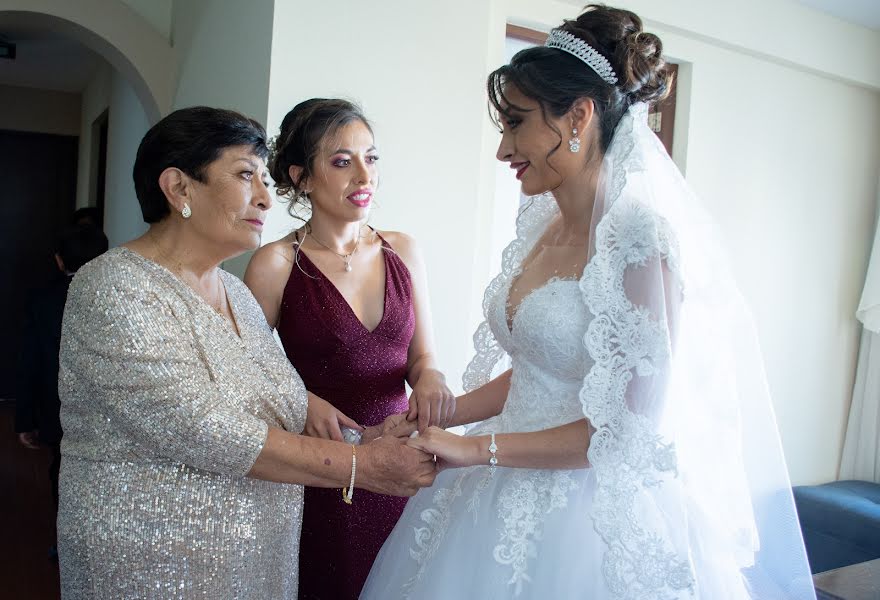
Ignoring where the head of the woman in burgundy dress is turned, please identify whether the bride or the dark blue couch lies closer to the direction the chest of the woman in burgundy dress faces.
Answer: the bride

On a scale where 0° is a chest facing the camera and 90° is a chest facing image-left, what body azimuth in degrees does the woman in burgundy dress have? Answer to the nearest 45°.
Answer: approximately 315°

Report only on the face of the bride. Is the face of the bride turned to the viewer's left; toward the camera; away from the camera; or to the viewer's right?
to the viewer's left

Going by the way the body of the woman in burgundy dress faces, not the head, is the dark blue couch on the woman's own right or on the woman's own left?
on the woman's own left

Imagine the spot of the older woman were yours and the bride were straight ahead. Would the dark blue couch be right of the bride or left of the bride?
left

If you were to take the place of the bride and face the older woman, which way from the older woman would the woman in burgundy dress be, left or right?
right

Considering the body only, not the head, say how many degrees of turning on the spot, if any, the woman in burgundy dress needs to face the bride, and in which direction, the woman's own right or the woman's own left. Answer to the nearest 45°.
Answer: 0° — they already face them

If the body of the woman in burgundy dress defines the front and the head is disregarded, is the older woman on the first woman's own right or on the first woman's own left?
on the first woman's own right
